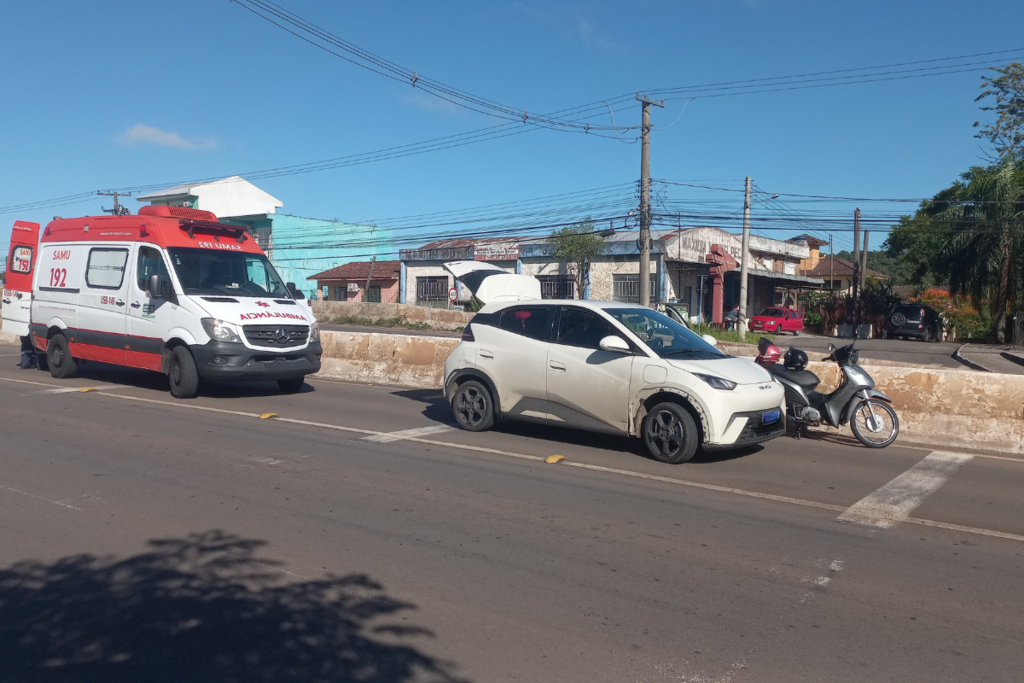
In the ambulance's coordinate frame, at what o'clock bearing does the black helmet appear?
The black helmet is roughly at 12 o'clock from the ambulance.

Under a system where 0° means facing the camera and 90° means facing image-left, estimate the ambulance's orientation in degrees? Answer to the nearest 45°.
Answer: approximately 315°

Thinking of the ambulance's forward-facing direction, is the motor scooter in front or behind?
in front

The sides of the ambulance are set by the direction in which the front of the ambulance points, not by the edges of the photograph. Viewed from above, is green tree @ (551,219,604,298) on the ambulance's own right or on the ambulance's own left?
on the ambulance's own left

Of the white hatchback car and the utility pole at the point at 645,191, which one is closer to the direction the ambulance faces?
the white hatchback car

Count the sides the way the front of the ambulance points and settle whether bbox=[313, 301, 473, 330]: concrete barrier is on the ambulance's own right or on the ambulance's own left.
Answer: on the ambulance's own left

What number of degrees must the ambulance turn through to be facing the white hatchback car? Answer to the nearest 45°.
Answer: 0° — it already faces it

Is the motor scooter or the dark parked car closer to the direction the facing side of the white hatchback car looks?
the motor scooter

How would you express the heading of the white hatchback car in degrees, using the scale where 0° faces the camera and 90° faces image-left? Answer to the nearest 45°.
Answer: approximately 315°

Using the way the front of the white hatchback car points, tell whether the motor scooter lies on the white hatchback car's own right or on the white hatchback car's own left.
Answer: on the white hatchback car's own left

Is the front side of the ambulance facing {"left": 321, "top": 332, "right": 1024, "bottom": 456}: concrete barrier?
yes

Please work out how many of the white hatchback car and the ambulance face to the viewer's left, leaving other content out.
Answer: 0
